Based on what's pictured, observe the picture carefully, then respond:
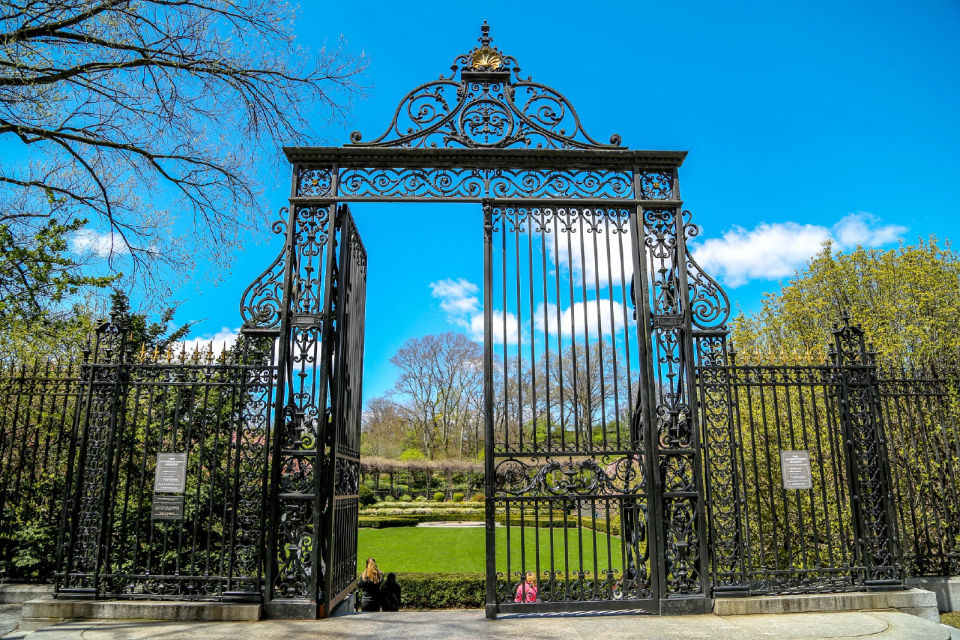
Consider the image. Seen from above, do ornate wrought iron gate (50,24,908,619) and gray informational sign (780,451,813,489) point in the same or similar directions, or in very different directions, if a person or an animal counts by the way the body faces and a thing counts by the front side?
same or similar directions

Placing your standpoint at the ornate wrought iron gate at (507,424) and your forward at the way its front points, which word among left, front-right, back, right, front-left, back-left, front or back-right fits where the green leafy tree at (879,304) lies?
back-left

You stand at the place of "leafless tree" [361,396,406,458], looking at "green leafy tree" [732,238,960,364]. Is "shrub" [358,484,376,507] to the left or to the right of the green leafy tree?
right

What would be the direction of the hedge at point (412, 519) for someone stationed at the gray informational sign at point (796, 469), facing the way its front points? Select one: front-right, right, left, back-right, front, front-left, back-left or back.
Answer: back-right

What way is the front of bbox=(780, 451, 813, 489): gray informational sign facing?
toward the camera

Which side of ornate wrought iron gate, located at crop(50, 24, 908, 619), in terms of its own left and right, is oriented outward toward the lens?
front

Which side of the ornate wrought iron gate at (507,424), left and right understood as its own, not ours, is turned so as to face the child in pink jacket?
back

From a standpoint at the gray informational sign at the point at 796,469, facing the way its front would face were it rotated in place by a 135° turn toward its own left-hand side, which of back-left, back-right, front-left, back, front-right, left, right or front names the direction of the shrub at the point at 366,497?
left

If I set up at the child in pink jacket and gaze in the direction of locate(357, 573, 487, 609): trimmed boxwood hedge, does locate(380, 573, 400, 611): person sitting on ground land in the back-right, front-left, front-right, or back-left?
front-left

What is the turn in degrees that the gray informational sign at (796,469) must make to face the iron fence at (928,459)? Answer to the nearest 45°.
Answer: approximately 135° to its left

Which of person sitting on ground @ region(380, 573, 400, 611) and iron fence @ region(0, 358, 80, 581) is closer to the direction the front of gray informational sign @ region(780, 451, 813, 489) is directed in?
the iron fence

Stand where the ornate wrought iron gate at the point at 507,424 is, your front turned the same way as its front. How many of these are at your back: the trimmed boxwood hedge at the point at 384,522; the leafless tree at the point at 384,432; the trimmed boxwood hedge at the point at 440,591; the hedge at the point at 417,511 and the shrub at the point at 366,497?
5

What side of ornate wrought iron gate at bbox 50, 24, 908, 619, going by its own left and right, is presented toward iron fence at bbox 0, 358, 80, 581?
right
